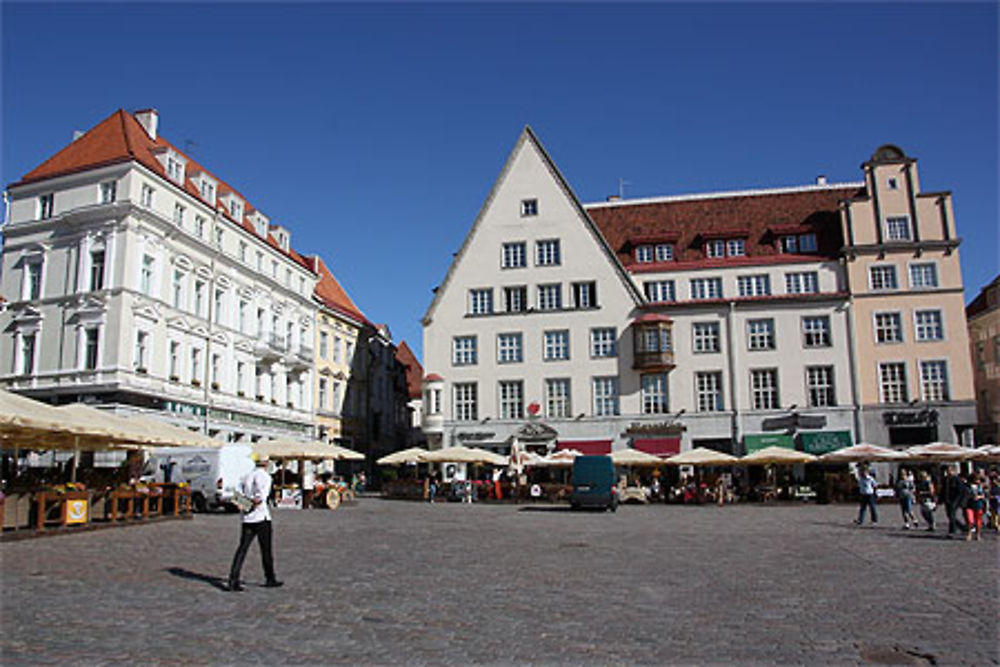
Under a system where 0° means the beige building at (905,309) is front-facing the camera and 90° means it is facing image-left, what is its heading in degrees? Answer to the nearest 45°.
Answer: approximately 0°

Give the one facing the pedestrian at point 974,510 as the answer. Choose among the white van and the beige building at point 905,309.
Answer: the beige building

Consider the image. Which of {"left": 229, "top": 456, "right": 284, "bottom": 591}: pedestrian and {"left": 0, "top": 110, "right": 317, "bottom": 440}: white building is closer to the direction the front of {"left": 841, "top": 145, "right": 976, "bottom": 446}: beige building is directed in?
the pedestrian

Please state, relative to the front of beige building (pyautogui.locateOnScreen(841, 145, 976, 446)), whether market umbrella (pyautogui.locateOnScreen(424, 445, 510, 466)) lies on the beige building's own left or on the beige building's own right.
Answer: on the beige building's own right

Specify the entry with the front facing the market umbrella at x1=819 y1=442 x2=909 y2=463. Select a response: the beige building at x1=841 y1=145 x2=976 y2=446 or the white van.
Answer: the beige building

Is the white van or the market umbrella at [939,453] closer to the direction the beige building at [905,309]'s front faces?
the market umbrella

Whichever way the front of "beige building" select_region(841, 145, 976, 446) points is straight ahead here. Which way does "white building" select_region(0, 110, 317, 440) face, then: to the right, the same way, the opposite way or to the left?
to the left

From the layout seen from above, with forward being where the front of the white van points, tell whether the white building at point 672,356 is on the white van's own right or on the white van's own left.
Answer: on the white van's own right

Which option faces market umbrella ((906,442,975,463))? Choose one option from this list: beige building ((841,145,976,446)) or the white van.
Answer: the beige building

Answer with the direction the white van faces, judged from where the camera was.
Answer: facing away from the viewer and to the left of the viewer

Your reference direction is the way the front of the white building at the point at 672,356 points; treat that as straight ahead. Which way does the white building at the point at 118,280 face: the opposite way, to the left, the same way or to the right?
to the left

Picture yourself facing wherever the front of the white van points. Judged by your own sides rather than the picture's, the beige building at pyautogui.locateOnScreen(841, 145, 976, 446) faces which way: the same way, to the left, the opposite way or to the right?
to the left

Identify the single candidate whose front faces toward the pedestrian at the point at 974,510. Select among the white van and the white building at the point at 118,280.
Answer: the white building

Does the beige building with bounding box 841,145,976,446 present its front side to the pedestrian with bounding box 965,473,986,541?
yes

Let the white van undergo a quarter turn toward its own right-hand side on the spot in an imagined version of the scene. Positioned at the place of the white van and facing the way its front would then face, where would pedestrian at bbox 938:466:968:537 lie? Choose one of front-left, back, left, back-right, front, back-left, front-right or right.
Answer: right

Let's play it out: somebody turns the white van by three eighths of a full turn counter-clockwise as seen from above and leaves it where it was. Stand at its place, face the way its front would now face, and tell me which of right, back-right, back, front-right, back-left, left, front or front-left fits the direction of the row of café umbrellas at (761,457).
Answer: left

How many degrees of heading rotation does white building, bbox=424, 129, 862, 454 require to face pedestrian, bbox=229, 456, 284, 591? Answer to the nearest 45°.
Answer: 0° — it already faces them
